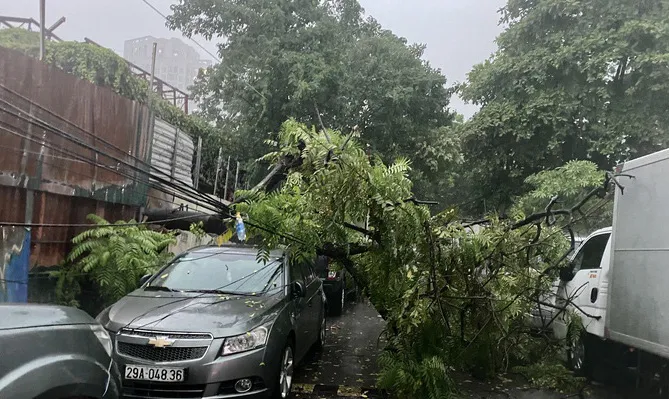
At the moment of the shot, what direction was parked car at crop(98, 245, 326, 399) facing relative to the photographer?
facing the viewer and to the left of the viewer

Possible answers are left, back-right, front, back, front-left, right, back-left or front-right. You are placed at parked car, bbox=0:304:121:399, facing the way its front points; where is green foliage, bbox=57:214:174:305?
left

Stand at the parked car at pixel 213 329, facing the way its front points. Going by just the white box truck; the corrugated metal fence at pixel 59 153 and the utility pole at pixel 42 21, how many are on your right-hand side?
2

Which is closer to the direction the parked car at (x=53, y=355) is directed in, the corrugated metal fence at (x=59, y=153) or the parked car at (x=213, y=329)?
the parked car

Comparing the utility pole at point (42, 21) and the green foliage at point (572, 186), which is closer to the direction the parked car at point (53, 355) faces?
the green foliage
